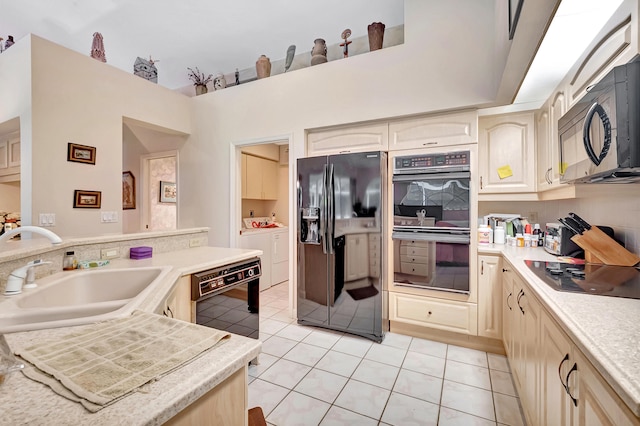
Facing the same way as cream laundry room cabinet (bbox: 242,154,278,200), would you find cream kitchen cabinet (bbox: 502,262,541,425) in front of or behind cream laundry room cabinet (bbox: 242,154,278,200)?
in front

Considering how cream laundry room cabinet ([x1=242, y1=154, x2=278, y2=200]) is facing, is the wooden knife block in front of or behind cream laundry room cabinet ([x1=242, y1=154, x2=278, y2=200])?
in front

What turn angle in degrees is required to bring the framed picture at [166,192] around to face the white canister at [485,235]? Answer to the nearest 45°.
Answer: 0° — it already faces it

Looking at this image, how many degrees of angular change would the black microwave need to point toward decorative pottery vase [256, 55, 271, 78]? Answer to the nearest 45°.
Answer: approximately 45° to its right

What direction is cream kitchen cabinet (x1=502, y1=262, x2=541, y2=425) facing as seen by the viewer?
to the viewer's left

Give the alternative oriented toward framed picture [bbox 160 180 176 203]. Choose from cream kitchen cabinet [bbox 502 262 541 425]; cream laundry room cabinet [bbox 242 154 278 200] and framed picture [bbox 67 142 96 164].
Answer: cream kitchen cabinet [bbox 502 262 541 425]

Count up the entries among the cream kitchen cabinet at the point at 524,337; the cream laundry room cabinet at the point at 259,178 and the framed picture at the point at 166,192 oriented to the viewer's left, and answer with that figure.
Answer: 1

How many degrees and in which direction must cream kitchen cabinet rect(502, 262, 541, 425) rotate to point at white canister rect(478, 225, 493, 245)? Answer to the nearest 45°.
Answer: approximately 90° to its right

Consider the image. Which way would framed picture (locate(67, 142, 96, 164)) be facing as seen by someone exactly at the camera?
facing the viewer and to the right of the viewer

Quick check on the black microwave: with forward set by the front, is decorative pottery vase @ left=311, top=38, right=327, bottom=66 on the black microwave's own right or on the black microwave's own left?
on the black microwave's own right

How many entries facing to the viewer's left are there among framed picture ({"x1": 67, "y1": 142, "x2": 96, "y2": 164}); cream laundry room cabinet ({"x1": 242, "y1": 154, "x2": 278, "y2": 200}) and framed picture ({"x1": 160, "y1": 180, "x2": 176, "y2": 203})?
0

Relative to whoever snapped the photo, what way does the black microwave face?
facing the viewer and to the left of the viewer

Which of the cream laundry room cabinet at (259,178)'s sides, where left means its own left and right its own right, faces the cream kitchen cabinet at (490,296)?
front
